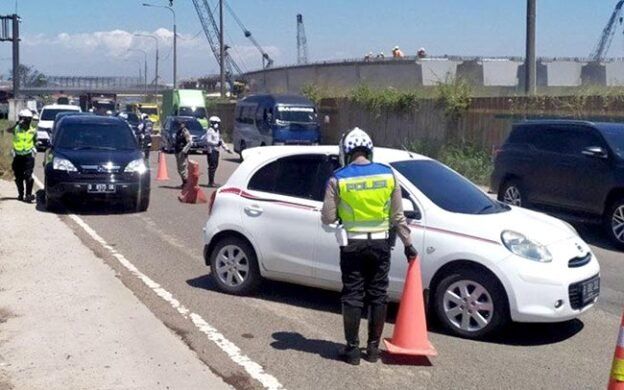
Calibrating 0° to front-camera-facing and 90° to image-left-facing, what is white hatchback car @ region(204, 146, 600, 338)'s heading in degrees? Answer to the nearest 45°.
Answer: approximately 315°

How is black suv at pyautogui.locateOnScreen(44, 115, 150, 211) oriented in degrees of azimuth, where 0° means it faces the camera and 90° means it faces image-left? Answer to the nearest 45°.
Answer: approximately 0°

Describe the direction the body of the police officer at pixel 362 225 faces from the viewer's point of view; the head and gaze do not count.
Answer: away from the camera

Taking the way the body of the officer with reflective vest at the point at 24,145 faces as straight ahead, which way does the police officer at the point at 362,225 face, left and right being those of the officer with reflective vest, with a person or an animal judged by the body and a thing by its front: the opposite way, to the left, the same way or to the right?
the opposite way

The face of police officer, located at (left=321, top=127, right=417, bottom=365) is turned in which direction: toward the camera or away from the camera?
away from the camera

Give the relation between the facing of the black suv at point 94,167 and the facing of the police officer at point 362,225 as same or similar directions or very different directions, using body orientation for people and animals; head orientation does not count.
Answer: very different directions
